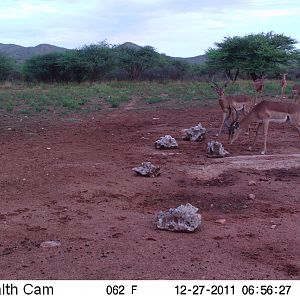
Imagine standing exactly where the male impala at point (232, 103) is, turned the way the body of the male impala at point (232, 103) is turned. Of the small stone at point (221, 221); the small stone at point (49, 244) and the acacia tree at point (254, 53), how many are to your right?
1

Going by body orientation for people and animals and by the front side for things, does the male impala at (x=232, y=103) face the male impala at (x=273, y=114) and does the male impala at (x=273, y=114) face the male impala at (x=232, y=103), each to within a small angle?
no

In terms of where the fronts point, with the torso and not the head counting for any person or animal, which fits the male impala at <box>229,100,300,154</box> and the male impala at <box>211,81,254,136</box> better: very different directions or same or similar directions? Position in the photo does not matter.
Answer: same or similar directions

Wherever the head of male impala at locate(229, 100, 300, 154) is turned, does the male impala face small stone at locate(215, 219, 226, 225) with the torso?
no

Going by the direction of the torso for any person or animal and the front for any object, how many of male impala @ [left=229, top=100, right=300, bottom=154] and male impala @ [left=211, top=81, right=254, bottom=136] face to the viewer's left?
2

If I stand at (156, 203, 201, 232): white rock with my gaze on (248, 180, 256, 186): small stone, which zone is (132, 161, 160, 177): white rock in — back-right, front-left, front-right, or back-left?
front-left

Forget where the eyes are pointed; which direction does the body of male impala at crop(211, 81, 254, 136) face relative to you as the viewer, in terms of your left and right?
facing to the left of the viewer

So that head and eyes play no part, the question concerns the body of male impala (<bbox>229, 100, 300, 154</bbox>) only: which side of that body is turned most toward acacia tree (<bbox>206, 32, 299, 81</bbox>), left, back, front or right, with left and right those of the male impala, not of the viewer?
right

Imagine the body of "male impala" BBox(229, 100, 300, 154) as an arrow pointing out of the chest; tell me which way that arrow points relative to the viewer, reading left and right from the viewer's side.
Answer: facing to the left of the viewer

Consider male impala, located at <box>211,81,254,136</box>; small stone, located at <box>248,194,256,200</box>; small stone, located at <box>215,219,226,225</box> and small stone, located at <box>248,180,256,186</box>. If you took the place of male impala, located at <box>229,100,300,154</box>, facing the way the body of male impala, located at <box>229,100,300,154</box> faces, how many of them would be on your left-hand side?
3

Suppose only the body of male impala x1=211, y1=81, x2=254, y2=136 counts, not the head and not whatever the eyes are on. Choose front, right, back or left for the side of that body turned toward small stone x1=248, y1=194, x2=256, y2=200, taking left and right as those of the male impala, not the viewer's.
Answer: left

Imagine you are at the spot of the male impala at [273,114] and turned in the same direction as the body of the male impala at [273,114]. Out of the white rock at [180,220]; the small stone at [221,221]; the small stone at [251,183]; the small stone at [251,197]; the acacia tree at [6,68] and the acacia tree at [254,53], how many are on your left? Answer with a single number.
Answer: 4
